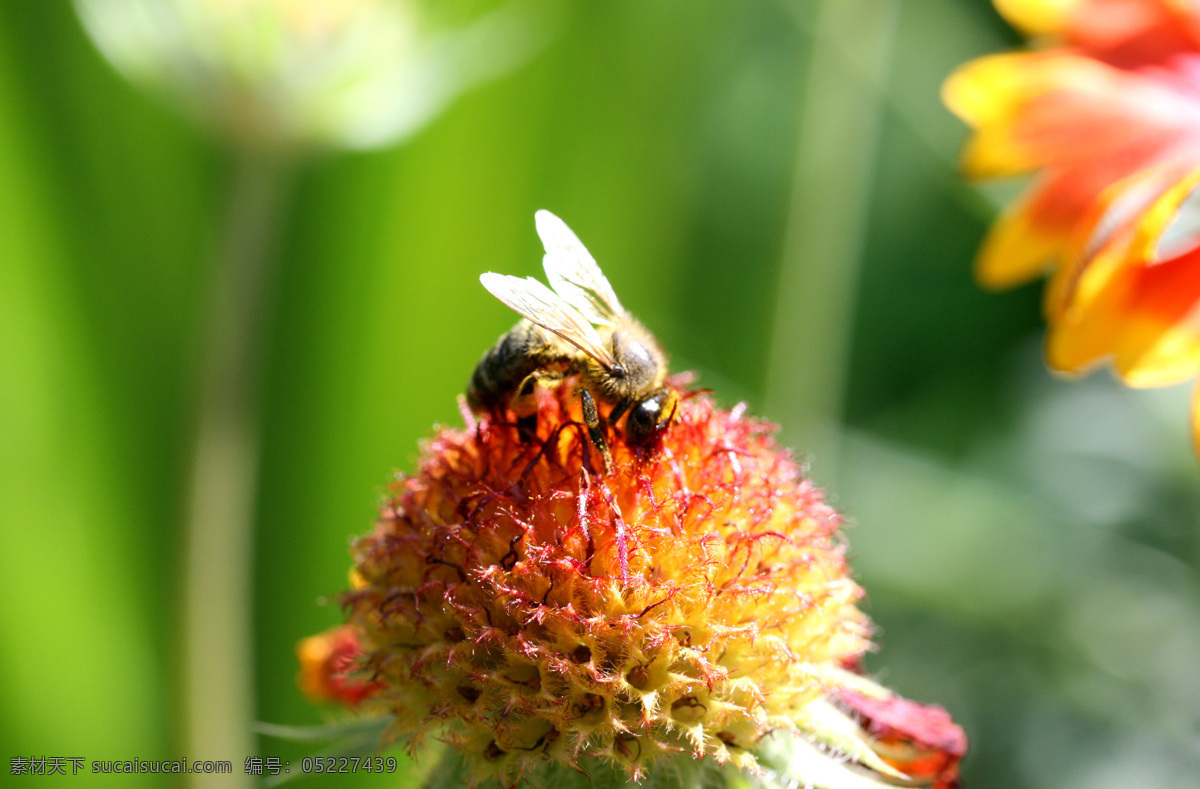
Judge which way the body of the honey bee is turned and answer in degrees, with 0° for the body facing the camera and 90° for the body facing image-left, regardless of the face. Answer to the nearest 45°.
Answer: approximately 270°
